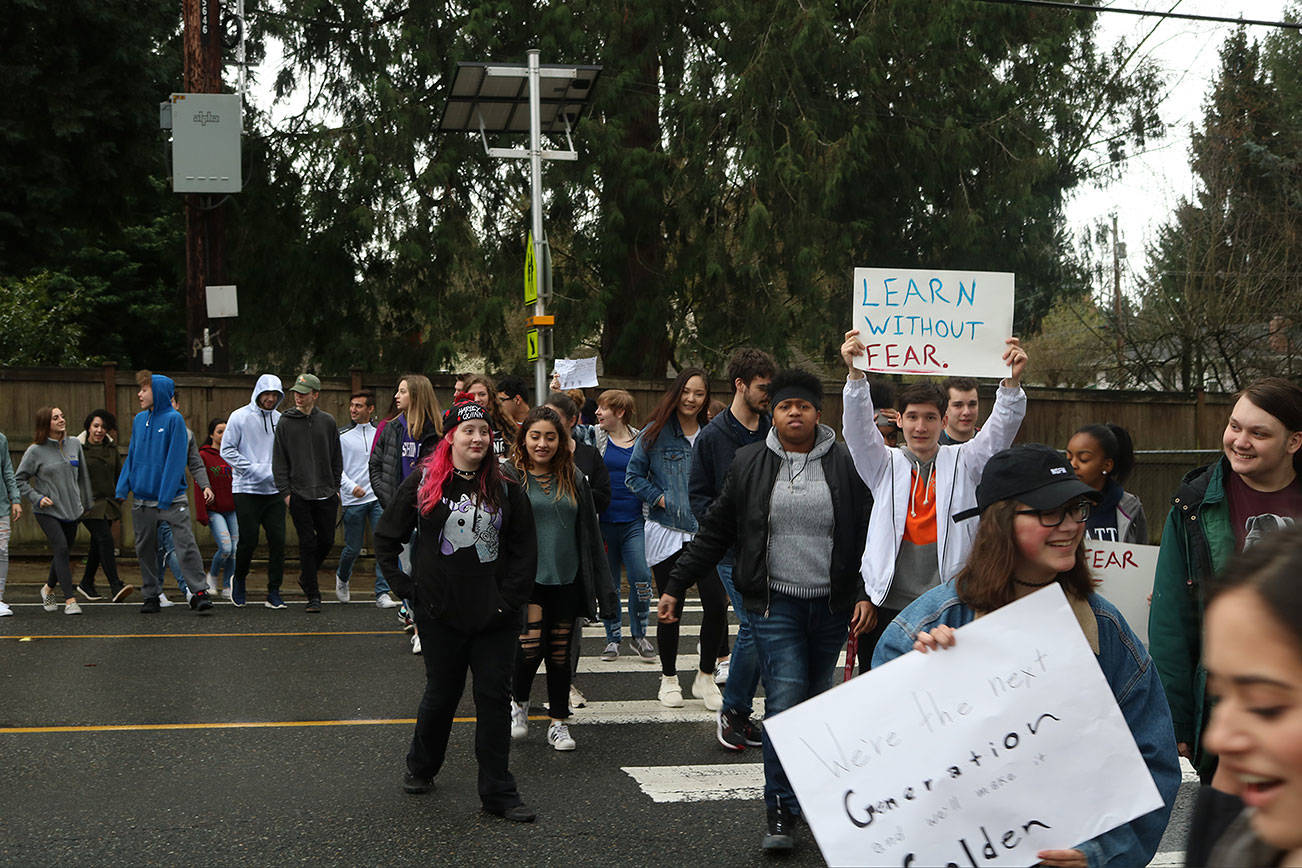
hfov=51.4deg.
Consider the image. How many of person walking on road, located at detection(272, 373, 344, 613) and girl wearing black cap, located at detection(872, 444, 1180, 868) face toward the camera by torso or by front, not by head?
2

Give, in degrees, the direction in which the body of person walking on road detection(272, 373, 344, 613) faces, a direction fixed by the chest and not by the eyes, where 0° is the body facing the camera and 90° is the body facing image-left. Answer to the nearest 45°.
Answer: approximately 0°

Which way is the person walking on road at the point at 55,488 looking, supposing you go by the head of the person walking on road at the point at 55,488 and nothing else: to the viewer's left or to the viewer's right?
to the viewer's right

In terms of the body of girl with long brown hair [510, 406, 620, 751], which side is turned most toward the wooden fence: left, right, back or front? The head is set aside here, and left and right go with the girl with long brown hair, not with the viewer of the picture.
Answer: back

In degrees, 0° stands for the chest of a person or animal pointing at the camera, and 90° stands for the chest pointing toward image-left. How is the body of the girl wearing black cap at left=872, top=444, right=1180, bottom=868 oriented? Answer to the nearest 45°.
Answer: approximately 0°

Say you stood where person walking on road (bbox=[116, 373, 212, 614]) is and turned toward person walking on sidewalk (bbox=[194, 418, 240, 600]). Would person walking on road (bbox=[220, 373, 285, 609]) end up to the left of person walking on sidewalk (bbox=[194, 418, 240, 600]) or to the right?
right

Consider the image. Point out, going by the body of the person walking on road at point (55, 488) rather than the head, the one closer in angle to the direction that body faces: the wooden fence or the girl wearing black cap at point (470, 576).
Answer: the girl wearing black cap

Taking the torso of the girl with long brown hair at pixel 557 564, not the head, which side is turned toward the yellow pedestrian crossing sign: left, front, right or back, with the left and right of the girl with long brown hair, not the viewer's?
back

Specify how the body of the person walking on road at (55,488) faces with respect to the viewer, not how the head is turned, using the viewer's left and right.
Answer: facing the viewer and to the right of the viewer

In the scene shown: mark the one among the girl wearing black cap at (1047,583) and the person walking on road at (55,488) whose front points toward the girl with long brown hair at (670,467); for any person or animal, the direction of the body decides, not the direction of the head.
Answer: the person walking on road
